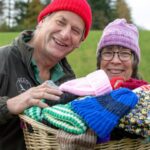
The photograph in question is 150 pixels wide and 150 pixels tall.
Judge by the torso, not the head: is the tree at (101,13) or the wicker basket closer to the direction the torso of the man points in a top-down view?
the wicker basket

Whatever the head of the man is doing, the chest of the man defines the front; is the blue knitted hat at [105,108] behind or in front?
in front

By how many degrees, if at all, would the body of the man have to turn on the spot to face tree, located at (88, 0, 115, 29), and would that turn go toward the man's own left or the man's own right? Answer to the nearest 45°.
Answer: approximately 135° to the man's own left

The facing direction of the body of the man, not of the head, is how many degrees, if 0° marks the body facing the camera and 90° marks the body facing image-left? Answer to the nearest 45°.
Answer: approximately 315°
